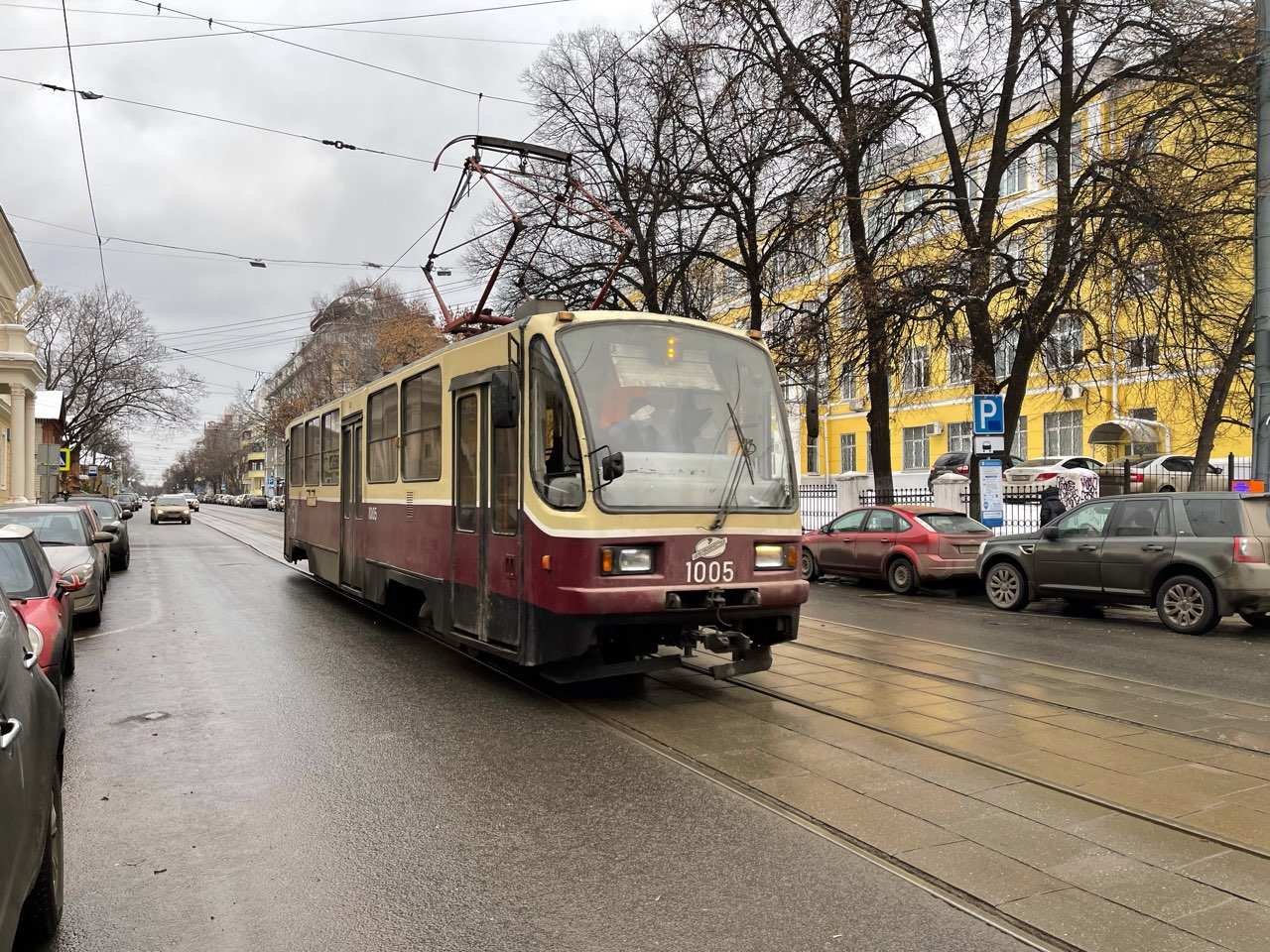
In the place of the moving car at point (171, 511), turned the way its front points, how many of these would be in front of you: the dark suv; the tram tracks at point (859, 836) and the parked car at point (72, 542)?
3

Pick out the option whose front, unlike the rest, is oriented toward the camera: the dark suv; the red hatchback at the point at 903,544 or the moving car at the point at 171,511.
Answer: the moving car

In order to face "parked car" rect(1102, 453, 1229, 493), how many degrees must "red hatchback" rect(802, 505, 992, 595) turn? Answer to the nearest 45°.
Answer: approximately 90° to its right

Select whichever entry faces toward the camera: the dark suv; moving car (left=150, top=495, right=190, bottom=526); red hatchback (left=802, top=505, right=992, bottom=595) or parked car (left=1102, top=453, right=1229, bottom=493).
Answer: moving car (left=150, top=495, right=190, bottom=526)

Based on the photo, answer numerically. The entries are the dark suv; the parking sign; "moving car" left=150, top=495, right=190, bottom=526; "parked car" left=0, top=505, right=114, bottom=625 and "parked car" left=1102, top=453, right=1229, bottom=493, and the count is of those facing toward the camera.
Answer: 3

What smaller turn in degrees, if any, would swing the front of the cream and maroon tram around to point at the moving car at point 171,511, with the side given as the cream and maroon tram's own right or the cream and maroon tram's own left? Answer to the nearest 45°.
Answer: approximately 180°

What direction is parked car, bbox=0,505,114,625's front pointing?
toward the camera

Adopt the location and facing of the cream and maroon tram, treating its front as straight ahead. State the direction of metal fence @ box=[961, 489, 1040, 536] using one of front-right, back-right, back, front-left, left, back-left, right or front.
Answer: left

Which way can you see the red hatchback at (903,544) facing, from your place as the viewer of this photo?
facing away from the viewer and to the left of the viewer

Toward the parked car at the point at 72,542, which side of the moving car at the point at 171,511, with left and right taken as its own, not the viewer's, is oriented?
front

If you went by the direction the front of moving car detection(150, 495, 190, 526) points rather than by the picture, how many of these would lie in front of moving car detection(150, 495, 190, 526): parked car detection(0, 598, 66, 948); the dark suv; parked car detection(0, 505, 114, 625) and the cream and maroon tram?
4

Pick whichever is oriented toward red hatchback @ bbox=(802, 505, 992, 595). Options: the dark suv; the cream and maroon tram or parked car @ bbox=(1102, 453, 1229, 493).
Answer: the dark suv

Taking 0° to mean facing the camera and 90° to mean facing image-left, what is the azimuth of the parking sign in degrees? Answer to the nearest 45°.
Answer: approximately 0°

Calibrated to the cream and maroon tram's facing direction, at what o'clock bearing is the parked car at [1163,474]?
The parked car is roughly at 9 o'clock from the cream and maroon tram.

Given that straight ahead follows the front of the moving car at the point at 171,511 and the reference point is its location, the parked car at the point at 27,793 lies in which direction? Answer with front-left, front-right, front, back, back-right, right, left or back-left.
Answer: front

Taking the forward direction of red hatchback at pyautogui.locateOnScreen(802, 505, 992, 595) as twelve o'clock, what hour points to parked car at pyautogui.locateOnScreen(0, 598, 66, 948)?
The parked car is roughly at 8 o'clock from the red hatchback.
